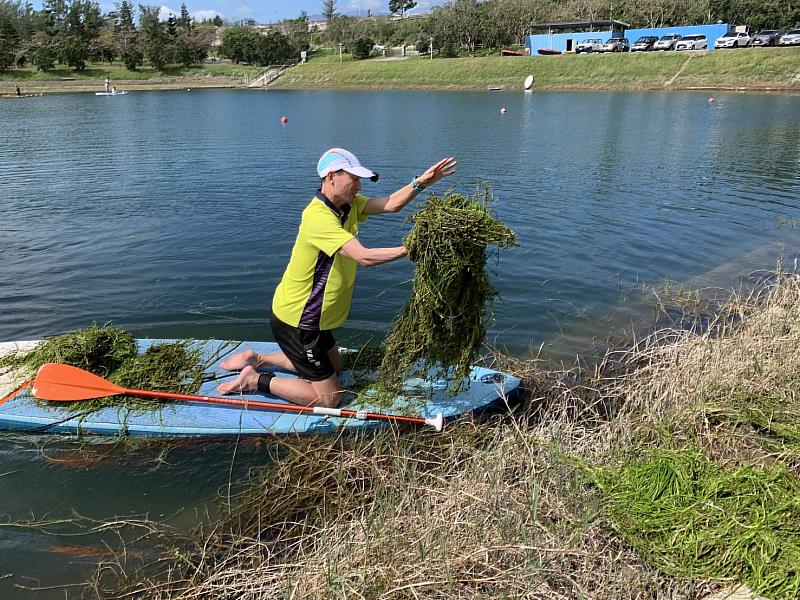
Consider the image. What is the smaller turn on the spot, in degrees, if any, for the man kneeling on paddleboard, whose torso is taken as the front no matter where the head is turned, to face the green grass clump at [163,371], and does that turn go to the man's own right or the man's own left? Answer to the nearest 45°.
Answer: approximately 135° to the man's own left

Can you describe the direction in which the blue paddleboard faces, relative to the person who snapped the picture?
facing to the right of the viewer

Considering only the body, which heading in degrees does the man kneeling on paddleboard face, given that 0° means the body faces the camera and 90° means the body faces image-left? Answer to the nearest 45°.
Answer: approximately 270°
